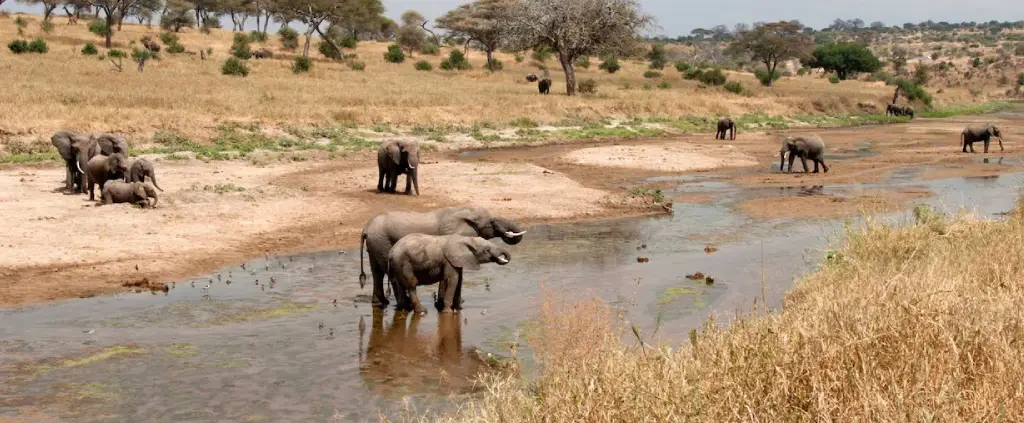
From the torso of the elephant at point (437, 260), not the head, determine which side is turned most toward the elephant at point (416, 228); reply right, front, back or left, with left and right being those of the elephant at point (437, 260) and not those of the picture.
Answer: left

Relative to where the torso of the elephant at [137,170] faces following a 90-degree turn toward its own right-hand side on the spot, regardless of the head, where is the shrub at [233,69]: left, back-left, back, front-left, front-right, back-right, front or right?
back

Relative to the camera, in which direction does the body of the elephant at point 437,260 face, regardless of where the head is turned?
to the viewer's right

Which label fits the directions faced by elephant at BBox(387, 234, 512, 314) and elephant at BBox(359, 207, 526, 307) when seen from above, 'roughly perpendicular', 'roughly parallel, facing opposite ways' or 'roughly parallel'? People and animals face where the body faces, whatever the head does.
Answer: roughly parallel

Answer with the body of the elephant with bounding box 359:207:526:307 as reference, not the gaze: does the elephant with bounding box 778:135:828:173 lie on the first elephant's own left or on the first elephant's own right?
on the first elephant's own left

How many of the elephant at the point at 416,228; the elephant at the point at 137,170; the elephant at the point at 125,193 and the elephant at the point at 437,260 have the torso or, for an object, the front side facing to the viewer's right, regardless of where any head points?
4

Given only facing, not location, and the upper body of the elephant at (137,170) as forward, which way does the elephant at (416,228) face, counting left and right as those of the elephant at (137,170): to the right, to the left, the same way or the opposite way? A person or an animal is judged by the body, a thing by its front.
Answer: the same way

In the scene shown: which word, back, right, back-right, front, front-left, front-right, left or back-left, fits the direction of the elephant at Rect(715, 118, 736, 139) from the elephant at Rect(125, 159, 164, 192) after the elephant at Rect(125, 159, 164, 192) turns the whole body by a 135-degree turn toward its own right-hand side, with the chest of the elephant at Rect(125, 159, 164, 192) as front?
back

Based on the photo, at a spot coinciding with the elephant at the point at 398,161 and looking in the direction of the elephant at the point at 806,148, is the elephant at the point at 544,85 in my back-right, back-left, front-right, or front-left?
front-left

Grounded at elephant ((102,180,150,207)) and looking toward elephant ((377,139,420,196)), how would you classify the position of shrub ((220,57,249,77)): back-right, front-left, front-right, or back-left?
front-left

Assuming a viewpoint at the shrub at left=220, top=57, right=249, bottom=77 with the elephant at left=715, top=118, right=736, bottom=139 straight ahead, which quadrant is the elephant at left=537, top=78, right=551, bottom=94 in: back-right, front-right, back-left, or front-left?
front-left

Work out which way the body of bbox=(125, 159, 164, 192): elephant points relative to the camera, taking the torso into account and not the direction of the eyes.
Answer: to the viewer's right

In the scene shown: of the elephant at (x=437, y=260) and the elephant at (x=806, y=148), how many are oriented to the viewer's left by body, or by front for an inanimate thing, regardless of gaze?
1

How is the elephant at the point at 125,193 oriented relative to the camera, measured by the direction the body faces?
to the viewer's right

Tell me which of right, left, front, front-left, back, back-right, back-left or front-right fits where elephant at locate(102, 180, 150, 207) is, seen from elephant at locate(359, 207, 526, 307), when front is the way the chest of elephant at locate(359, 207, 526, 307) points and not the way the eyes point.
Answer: back-left

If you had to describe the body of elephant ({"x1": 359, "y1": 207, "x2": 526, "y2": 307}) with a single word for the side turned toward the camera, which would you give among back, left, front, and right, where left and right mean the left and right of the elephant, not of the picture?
right

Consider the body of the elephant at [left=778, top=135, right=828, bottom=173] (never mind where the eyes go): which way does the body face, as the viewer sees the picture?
to the viewer's left

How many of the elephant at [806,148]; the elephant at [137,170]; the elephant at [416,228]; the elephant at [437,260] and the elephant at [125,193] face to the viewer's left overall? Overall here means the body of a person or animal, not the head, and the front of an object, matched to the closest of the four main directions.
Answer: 1
